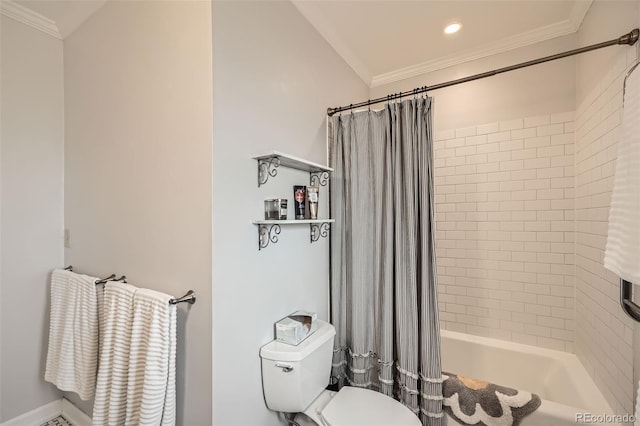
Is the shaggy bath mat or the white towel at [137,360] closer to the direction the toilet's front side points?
the shaggy bath mat

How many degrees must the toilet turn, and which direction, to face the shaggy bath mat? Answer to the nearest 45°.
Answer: approximately 45° to its left

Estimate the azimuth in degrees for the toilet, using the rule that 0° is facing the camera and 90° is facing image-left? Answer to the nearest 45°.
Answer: approximately 315°

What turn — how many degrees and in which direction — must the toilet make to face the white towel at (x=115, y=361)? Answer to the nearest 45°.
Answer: approximately 135° to its right

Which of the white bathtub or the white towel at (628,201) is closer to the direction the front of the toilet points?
the white towel

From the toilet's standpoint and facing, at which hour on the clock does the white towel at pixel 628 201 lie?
The white towel is roughly at 11 o'clock from the toilet.

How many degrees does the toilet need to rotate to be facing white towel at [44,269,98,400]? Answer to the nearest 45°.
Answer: approximately 135° to its right
